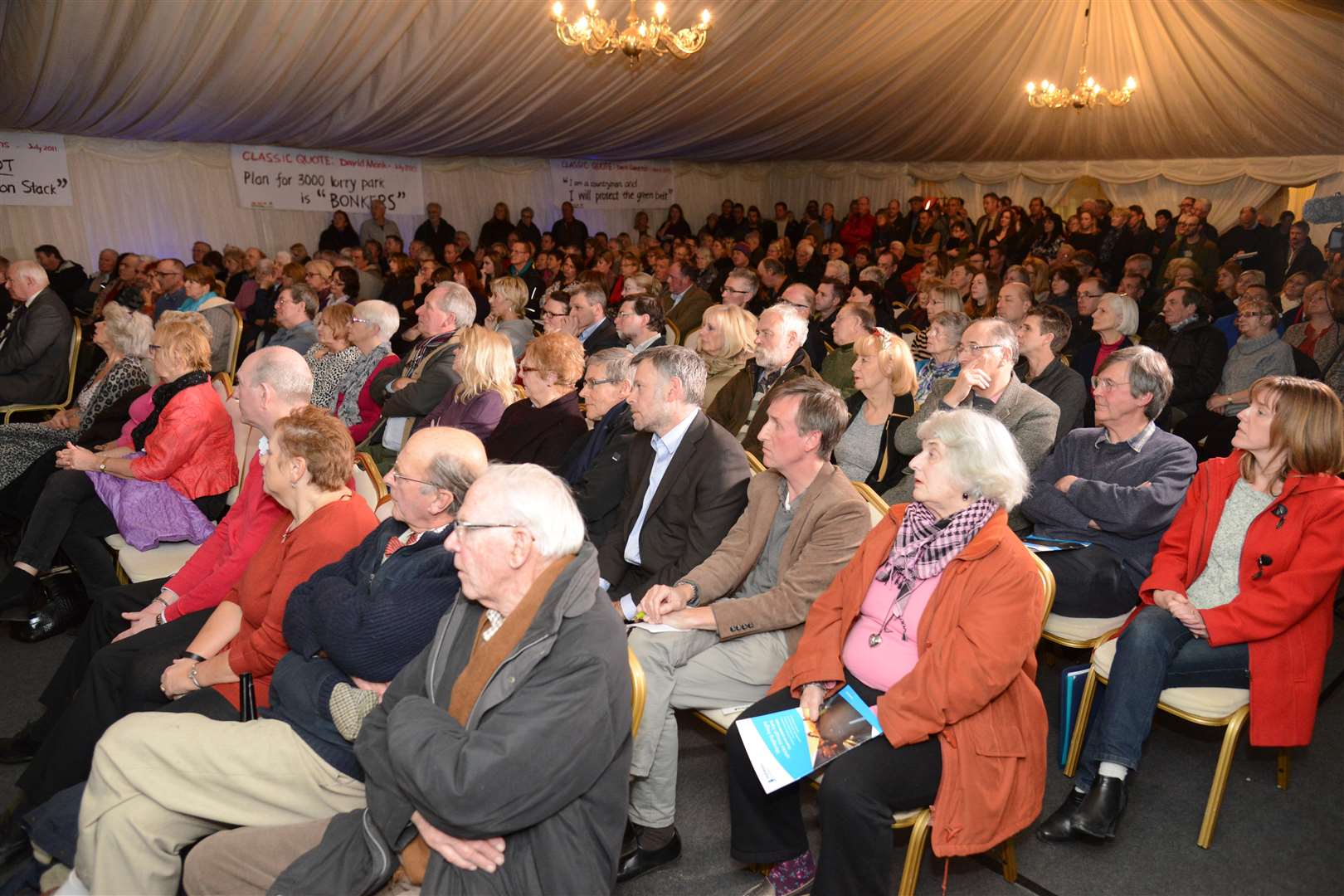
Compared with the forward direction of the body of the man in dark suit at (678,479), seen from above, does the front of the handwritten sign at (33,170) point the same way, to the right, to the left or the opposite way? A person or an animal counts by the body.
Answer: to the left

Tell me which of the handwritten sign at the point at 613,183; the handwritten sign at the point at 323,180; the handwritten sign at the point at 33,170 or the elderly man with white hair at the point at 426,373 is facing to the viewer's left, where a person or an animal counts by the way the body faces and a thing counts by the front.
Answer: the elderly man with white hair

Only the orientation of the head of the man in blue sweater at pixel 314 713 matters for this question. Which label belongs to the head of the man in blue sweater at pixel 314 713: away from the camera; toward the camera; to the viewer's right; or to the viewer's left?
to the viewer's left

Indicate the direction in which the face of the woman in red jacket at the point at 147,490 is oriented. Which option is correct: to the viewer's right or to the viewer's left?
to the viewer's left

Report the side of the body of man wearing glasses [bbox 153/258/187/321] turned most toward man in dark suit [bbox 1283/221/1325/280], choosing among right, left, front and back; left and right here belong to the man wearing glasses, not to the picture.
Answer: back

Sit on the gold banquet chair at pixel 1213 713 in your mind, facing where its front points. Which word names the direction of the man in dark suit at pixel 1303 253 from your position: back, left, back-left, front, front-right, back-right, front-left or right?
back-right

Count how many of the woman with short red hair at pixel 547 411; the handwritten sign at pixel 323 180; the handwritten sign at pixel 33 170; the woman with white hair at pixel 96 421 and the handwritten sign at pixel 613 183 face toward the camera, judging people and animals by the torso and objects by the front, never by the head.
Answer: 3

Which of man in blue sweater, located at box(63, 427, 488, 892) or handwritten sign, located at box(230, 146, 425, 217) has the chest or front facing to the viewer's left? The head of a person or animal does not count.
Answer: the man in blue sweater

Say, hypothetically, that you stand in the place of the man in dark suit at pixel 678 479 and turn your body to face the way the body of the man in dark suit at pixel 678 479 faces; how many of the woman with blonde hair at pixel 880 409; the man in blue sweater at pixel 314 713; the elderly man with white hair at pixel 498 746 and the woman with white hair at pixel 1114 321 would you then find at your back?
2

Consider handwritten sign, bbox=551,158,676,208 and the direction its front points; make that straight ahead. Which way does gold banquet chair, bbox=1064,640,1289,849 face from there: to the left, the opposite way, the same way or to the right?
to the right

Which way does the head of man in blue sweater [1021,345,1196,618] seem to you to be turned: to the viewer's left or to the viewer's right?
to the viewer's left

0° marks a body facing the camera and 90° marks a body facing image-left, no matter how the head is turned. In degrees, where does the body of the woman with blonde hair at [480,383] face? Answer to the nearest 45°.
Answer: approximately 90°

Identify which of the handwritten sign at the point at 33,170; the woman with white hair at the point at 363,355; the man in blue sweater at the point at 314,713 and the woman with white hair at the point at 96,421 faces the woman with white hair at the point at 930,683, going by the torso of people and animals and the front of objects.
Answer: the handwritten sign
